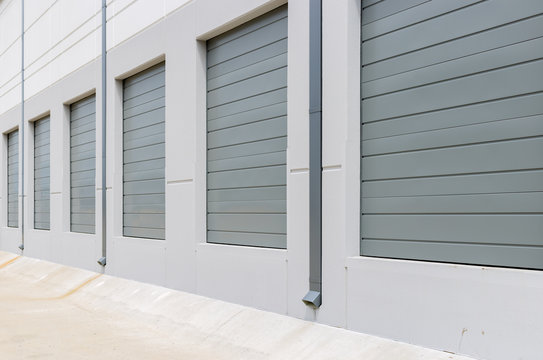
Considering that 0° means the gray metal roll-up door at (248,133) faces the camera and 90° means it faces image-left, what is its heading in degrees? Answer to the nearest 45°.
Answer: approximately 45°

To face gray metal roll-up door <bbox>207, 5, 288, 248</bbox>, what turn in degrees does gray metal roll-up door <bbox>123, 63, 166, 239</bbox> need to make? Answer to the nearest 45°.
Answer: approximately 90° to its left

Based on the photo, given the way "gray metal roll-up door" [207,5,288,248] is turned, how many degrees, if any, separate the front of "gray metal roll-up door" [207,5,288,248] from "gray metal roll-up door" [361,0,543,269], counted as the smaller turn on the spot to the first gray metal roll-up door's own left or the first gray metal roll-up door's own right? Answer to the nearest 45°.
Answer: approximately 90° to the first gray metal roll-up door's own left

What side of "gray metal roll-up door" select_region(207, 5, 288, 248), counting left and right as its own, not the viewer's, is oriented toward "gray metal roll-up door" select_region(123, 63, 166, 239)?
right
